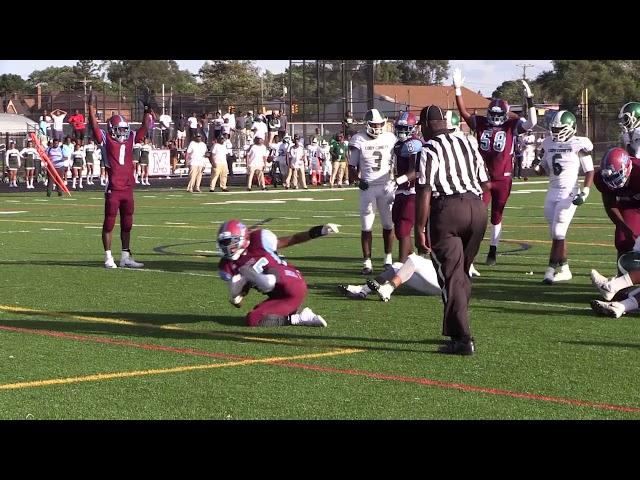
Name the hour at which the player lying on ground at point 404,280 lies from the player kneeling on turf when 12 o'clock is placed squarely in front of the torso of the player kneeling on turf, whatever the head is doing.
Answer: The player lying on ground is roughly at 6 o'clock from the player kneeling on turf.

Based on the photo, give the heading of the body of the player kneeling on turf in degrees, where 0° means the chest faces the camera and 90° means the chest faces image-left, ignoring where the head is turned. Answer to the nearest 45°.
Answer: approximately 45°

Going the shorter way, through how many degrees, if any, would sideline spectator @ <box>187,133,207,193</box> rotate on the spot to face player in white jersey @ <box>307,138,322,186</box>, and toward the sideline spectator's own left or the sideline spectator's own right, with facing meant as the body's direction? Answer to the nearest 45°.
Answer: approximately 135° to the sideline spectator's own left

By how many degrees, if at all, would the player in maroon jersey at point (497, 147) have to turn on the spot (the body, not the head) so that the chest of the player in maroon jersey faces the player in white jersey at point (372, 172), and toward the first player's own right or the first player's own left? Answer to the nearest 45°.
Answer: approximately 45° to the first player's own right

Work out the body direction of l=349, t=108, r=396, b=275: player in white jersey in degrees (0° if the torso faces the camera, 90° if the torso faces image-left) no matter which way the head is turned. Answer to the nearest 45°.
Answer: approximately 0°

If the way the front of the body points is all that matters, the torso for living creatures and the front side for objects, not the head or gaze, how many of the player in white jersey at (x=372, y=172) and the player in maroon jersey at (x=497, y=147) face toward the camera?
2

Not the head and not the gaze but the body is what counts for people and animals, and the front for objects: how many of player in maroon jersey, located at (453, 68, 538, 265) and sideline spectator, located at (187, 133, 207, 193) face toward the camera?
2
